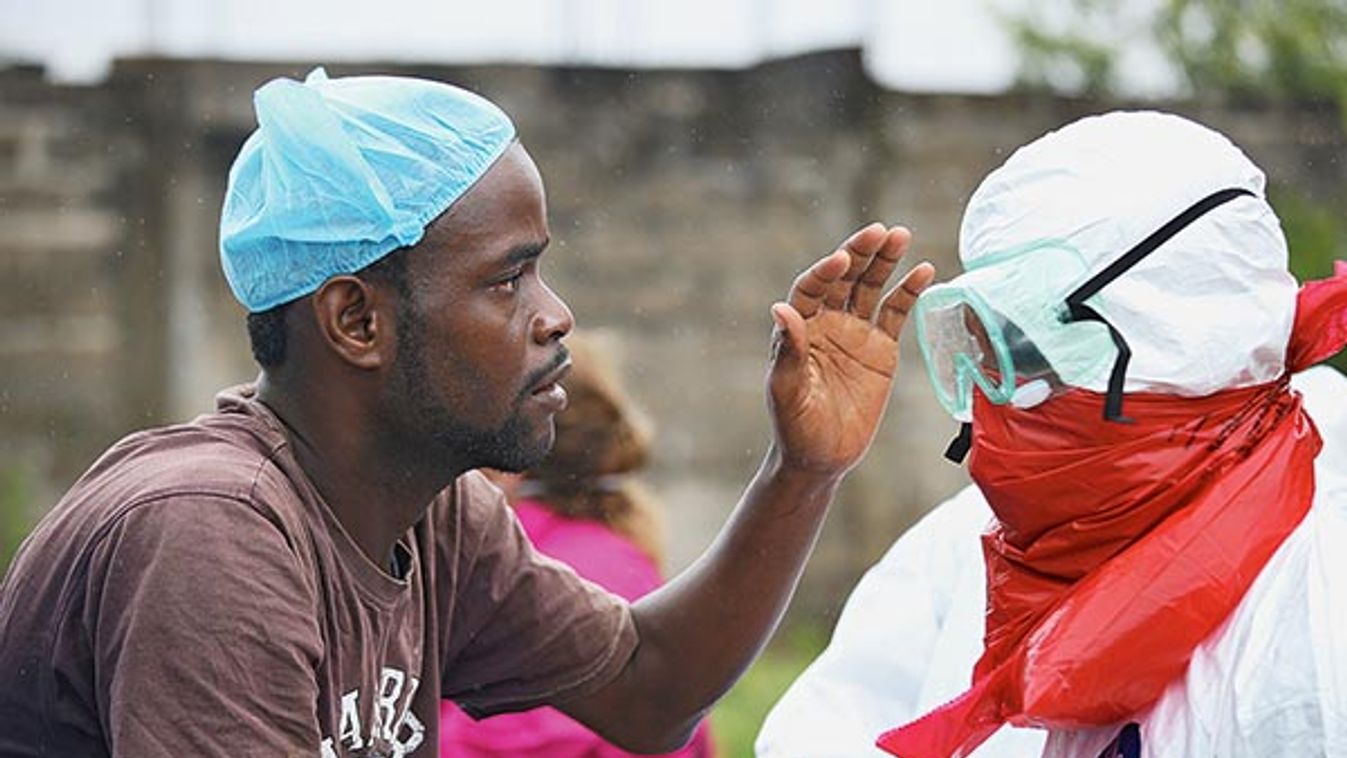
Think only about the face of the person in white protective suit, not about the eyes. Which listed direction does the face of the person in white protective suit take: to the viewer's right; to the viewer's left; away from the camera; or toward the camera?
to the viewer's left

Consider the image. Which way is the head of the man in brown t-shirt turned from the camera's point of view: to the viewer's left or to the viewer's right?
to the viewer's right

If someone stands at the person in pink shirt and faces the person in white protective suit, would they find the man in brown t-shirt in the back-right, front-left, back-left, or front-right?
front-right

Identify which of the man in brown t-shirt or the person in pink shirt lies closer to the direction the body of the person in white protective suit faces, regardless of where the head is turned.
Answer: the man in brown t-shirt

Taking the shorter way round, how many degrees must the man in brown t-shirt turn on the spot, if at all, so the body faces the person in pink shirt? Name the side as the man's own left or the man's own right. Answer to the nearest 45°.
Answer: approximately 135° to the man's own left

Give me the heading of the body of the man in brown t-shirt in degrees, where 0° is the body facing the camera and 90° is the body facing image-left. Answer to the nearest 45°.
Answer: approximately 315°

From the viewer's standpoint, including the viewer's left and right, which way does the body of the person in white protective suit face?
facing the viewer and to the left of the viewer

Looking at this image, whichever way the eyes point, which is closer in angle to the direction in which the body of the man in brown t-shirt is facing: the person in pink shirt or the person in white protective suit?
the person in white protective suit

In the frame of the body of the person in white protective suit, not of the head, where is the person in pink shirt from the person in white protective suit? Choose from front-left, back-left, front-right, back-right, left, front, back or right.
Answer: right

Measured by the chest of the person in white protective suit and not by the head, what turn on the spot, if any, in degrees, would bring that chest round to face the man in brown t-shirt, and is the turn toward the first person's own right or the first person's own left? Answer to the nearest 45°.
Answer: approximately 45° to the first person's own right

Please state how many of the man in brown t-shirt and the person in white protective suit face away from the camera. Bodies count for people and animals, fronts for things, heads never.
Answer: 0

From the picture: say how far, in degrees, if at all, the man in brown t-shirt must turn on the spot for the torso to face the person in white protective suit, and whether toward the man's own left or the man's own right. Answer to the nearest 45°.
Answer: approximately 45° to the man's own left
